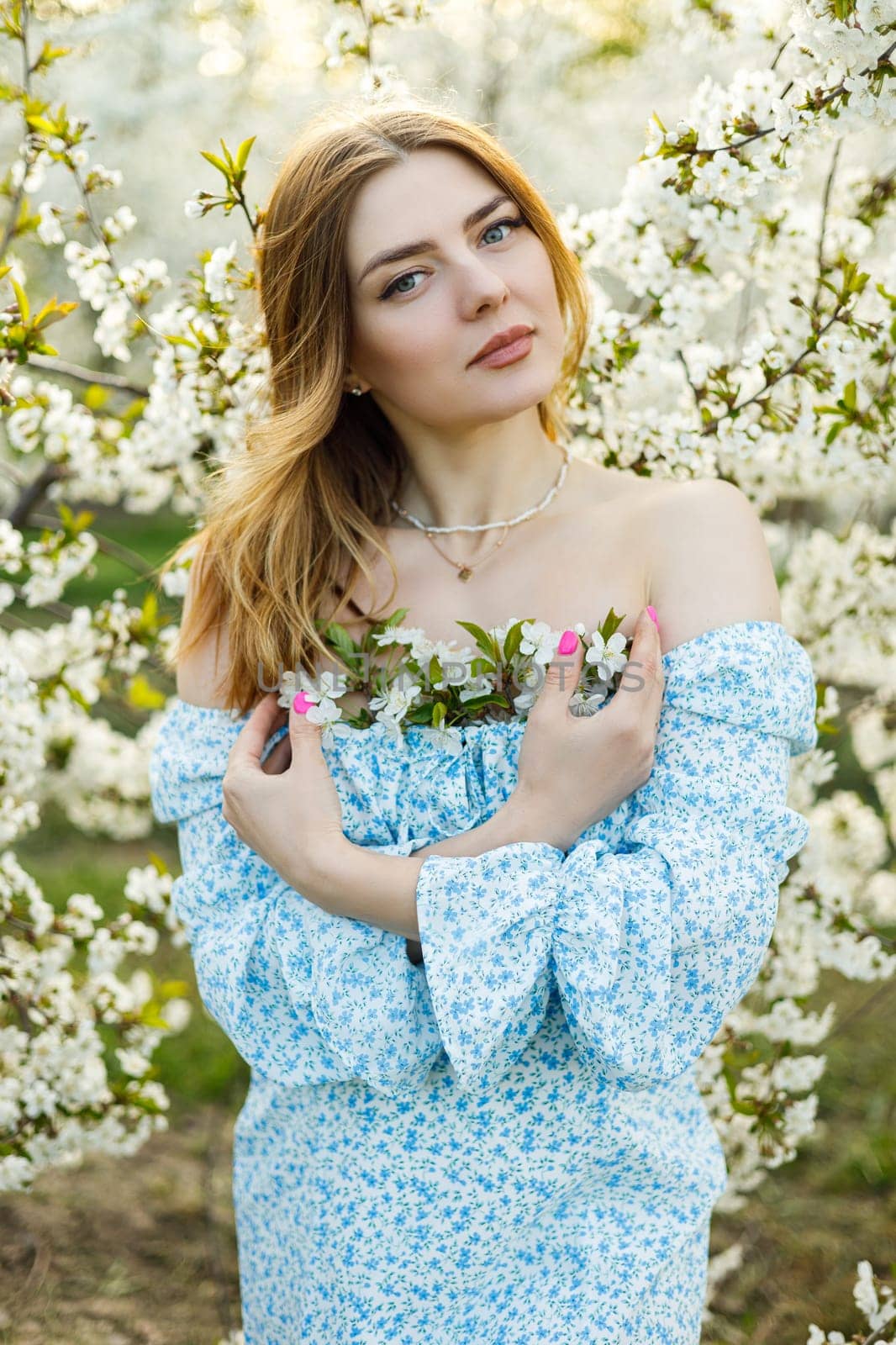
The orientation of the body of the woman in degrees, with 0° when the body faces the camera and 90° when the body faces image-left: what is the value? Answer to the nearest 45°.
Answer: approximately 0°

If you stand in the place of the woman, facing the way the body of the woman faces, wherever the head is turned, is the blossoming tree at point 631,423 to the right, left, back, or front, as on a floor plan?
back
